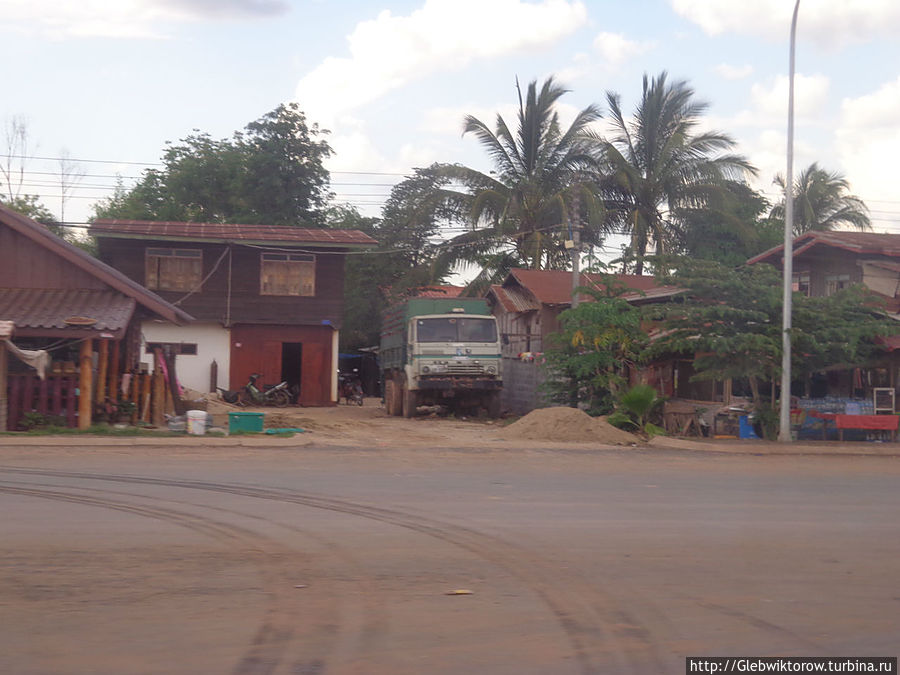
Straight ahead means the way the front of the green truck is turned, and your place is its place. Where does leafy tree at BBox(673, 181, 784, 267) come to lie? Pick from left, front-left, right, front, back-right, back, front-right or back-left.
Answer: back-left

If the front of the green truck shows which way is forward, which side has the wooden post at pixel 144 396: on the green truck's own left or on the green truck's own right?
on the green truck's own right

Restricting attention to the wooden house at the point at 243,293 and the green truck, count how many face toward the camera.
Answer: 2

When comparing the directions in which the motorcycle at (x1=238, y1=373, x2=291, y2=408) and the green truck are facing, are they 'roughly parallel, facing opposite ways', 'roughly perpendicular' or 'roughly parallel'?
roughly perpendicular

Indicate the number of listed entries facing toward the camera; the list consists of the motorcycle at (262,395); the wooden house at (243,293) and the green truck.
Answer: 2

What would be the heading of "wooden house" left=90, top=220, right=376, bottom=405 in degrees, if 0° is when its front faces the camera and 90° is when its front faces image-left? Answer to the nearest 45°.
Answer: approximately 0°

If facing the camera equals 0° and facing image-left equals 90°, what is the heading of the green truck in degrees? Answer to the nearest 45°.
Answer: approximately 0°
